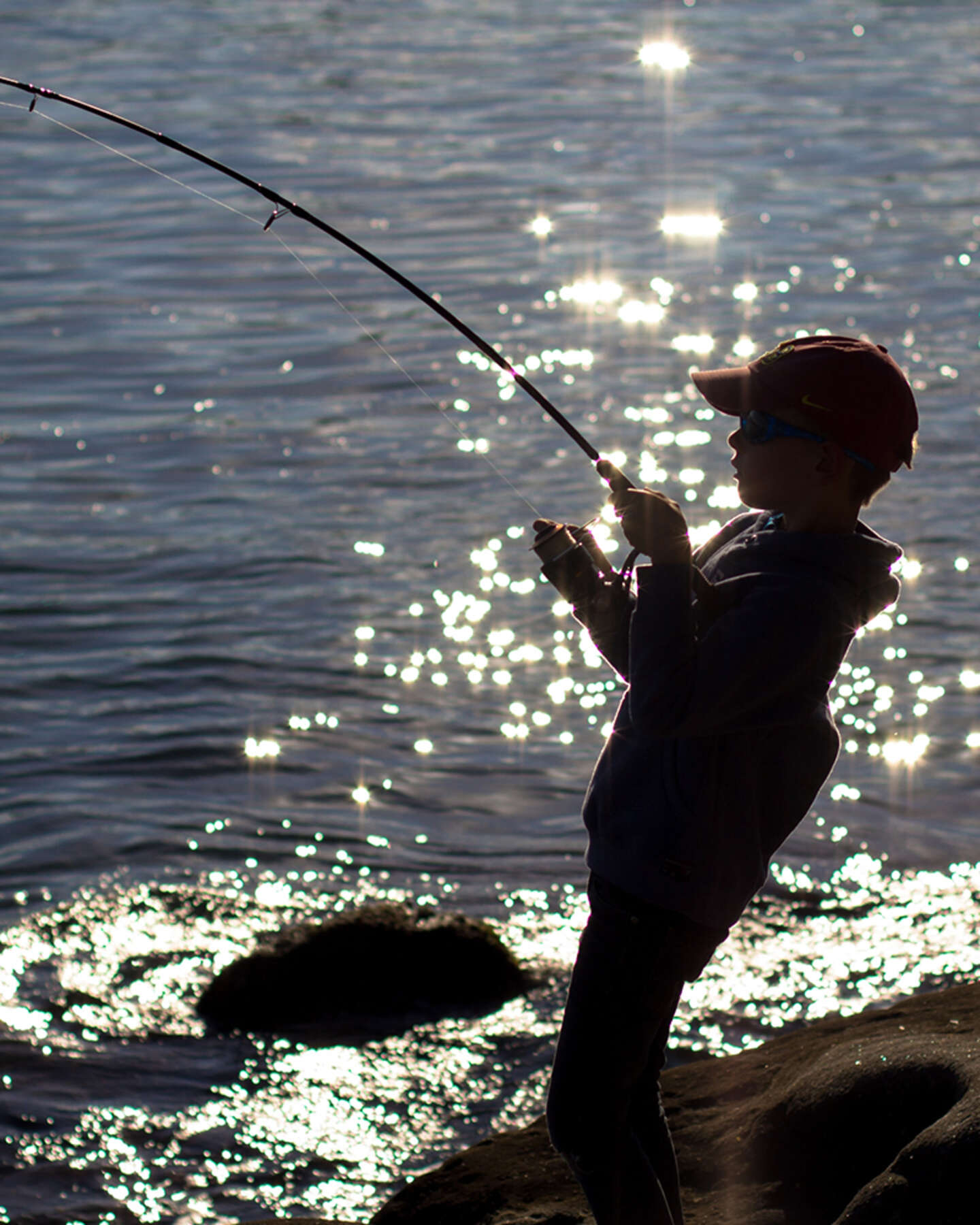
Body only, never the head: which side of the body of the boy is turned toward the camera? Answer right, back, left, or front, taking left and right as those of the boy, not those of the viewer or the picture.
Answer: left

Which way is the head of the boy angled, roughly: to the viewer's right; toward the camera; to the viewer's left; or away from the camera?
to the viewer's left
